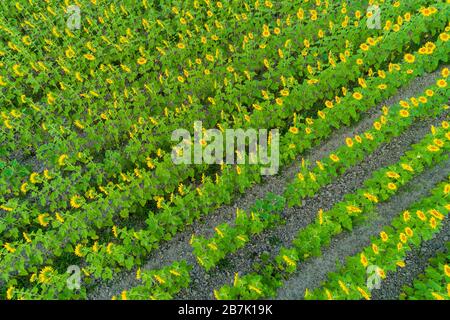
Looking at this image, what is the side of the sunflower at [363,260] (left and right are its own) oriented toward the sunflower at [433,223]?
left

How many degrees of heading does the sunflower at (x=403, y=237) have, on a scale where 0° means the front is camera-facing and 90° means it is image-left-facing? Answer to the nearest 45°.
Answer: approximately 0°

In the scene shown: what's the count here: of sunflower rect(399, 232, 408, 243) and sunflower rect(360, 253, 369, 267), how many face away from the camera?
0

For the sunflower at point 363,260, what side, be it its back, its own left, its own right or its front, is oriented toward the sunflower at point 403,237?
left

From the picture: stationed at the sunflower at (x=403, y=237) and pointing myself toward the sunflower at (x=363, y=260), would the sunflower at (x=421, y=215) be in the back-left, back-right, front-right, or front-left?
back-right
